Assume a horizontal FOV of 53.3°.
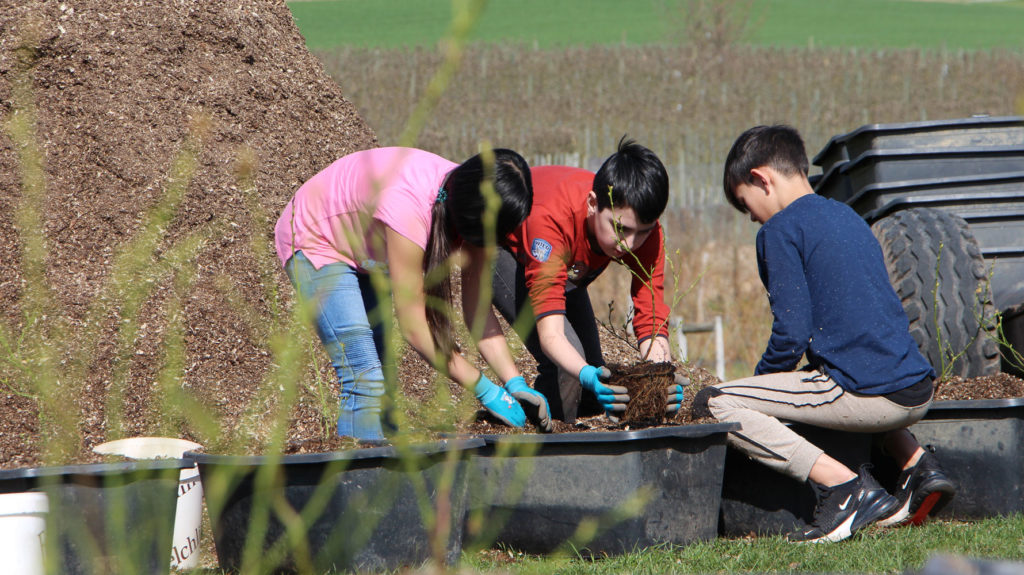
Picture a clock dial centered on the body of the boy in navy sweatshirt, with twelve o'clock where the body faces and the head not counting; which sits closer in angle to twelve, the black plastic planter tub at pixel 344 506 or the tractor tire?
the black plastic planter tub

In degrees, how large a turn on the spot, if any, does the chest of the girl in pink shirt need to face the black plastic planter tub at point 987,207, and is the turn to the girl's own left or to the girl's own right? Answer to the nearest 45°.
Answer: approximately 45° to the girl's own left

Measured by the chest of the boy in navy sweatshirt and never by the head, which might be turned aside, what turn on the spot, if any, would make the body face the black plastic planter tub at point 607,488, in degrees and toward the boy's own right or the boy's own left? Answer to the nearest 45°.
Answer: approximately 45° to the boy's own left

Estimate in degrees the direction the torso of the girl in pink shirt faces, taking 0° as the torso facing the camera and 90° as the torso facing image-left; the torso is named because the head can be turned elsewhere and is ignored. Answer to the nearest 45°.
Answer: approximately 270°

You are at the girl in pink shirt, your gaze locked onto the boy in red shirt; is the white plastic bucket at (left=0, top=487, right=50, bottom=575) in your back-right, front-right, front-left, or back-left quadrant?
back-right

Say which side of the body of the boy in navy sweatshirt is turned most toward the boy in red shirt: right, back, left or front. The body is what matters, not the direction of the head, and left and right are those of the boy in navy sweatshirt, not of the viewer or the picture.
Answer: front

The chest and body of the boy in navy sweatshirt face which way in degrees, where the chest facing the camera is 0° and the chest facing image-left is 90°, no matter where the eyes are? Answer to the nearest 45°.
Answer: approximately 90°

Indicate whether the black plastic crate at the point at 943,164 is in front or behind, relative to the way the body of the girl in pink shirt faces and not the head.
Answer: in front

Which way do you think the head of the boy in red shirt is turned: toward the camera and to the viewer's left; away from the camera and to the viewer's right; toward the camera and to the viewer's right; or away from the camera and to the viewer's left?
toward the camera and to the viewer's right

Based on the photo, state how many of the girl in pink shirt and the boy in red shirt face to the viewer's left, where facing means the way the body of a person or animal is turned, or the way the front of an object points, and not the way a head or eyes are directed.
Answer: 0

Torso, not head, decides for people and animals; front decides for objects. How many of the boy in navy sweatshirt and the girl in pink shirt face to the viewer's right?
1

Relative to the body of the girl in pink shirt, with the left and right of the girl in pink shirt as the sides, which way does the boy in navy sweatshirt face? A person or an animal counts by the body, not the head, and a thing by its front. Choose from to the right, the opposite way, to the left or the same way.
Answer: the opposite way
